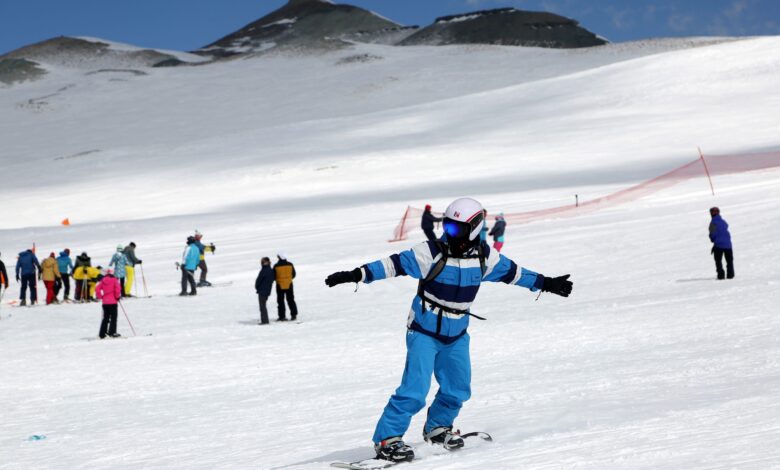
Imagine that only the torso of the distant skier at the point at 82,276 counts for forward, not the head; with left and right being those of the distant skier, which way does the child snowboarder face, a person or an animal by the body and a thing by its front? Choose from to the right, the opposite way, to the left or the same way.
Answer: the opposite way

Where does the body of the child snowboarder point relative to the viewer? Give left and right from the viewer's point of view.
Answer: facing the viewer

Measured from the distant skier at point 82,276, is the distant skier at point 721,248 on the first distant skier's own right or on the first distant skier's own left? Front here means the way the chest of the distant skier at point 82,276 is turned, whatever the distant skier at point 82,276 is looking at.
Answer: on the first distant skier's own right

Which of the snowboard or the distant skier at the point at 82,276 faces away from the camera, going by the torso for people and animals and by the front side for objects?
the distant skier

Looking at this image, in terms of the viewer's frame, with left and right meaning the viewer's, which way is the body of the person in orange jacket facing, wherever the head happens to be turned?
facing away from the viewer

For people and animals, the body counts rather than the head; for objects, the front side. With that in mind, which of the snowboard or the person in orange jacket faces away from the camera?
the person in orange jacket

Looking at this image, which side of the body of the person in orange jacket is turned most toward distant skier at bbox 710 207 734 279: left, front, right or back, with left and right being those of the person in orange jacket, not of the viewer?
right

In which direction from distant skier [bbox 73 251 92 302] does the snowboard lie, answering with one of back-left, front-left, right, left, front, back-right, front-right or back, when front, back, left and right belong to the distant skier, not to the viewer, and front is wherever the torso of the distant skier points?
back

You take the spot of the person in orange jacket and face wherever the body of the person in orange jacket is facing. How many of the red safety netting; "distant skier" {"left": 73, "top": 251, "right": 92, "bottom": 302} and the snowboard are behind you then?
1
